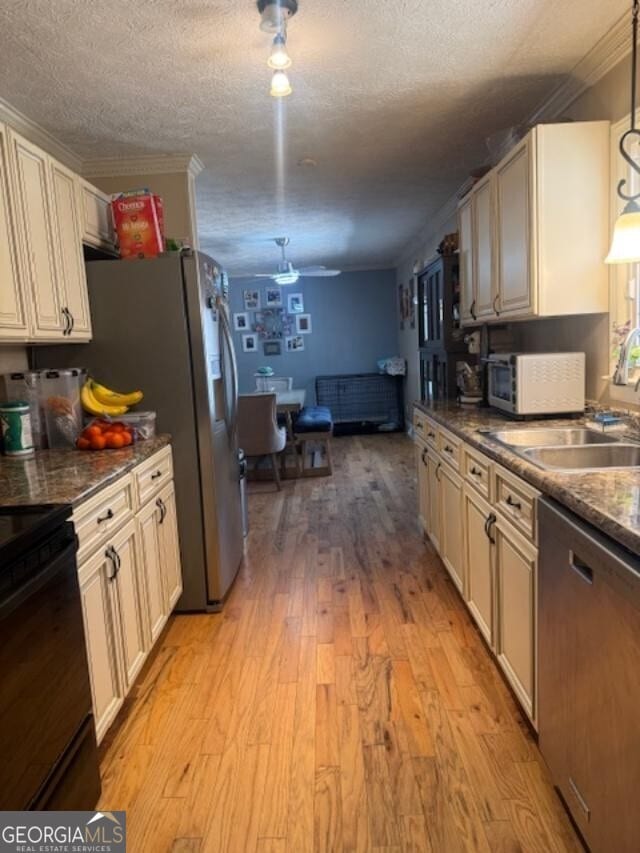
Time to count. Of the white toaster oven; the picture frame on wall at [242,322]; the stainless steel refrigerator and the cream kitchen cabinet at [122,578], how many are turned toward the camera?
1

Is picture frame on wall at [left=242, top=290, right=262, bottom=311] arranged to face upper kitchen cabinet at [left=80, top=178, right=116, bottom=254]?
yes

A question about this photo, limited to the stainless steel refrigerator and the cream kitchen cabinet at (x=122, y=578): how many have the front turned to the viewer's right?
2

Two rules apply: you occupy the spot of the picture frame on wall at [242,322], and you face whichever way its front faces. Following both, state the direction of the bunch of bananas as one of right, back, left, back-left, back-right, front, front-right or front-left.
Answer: front

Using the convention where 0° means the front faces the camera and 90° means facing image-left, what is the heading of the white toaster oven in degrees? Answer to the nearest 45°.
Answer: approximately 90°

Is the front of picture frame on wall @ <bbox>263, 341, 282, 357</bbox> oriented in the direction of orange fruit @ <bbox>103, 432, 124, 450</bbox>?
yes

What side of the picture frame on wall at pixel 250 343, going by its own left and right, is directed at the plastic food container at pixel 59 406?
front

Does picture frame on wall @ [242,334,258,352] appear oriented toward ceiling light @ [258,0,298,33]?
yes

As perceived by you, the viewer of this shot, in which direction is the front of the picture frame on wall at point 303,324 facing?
facing the viewer

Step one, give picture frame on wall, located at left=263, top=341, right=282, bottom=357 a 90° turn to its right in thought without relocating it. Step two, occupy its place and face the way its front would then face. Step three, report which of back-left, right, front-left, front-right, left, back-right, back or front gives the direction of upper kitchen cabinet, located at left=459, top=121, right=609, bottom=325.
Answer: left

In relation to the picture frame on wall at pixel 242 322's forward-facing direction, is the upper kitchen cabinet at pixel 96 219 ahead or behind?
ahead

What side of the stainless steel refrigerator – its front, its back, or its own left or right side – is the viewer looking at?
right

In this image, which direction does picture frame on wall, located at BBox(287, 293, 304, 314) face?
toward the camera

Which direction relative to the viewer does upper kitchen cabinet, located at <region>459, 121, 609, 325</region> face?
to the viewer's left

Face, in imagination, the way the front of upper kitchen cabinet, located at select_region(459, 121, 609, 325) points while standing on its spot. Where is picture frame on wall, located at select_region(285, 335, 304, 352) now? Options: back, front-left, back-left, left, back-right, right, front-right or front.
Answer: front-right
